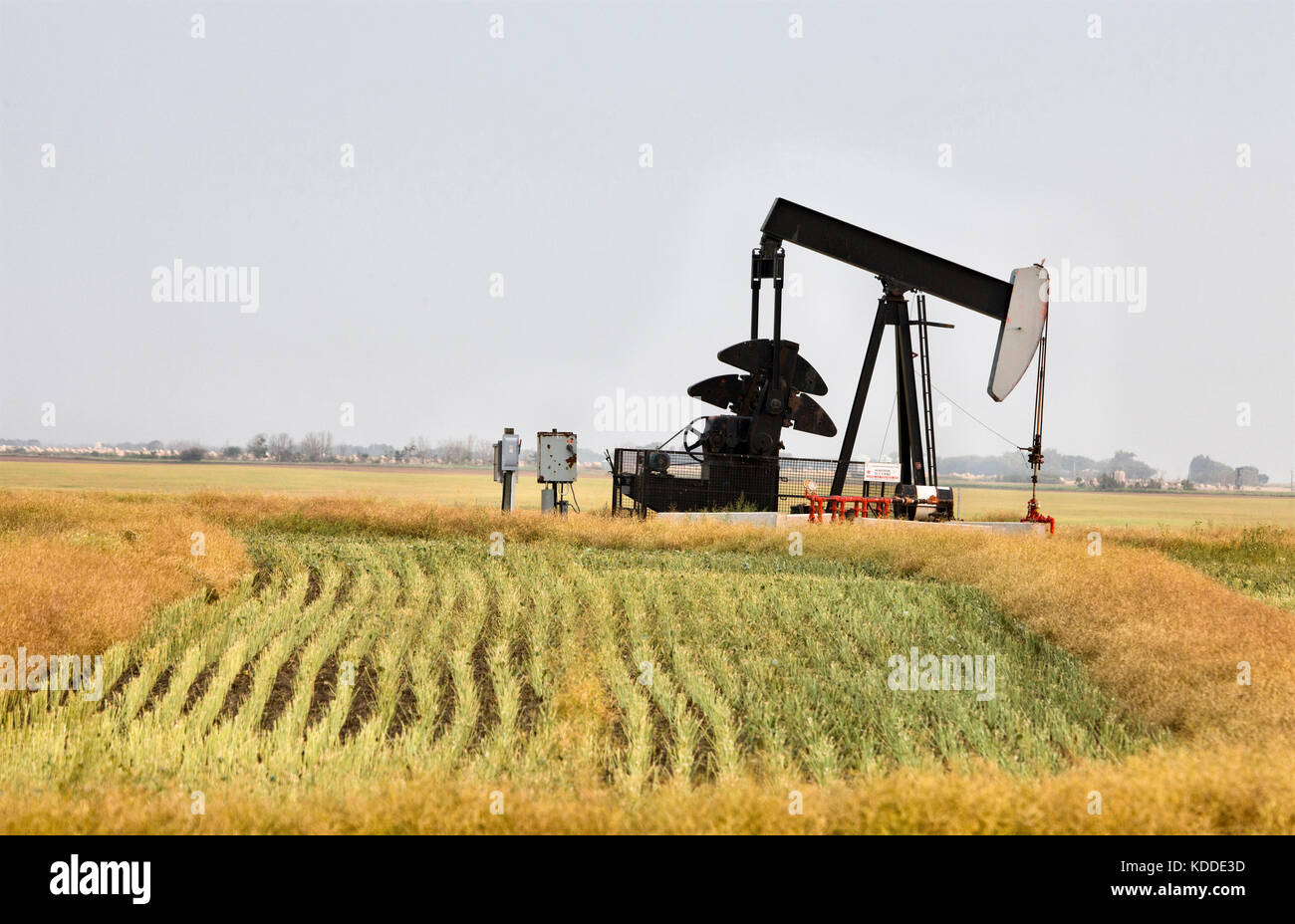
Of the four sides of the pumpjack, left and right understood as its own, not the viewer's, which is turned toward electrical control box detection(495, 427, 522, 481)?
back

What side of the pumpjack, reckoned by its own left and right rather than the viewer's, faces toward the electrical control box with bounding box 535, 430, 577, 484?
back

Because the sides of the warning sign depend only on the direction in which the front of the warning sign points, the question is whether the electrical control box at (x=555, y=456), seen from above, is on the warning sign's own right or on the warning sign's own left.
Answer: on the warning sign's own right

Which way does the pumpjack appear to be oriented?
to the viewer's right

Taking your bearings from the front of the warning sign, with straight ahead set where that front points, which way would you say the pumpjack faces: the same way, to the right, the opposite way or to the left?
to the left

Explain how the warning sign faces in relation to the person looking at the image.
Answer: facing the viewer
